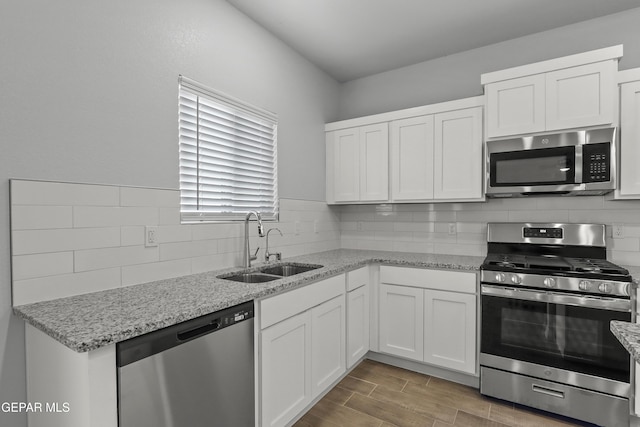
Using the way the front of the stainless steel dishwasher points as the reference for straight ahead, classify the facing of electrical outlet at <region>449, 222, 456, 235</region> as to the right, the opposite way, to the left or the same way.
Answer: to the right

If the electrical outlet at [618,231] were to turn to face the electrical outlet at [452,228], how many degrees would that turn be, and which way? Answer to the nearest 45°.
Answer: approximately 90° to its right

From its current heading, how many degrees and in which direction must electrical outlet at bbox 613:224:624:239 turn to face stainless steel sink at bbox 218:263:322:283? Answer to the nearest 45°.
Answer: approximately 45° to its right

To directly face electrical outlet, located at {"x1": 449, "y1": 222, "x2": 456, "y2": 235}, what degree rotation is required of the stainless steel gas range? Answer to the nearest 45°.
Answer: approximately 135° to its right

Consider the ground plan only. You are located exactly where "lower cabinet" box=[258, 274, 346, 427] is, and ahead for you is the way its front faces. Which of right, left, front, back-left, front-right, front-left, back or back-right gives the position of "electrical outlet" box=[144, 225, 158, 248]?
back-right

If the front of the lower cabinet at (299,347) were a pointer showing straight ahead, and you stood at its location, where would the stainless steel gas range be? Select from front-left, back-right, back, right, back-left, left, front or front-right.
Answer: front-left

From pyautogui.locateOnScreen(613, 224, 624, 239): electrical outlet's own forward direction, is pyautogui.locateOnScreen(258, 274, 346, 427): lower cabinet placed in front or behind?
in front

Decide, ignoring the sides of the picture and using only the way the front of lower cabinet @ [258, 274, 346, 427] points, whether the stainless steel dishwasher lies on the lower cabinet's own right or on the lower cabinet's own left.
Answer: on the lower cabinet's own right

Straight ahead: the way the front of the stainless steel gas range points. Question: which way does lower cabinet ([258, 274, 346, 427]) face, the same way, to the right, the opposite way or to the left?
to the left

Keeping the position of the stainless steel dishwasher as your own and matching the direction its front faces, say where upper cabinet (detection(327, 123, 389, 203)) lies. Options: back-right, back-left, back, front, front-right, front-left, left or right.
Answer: left

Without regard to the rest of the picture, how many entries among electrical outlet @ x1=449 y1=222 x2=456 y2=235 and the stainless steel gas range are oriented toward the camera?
2
